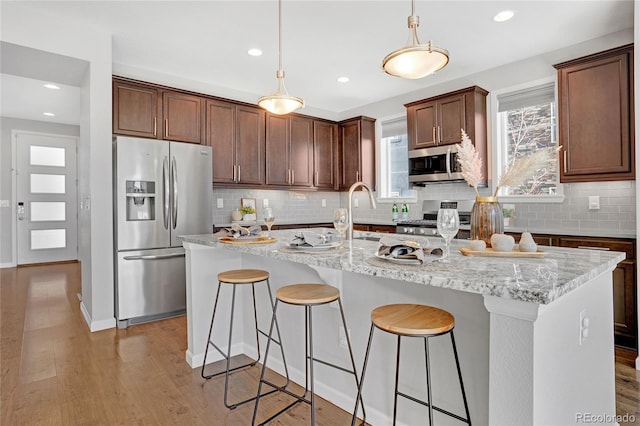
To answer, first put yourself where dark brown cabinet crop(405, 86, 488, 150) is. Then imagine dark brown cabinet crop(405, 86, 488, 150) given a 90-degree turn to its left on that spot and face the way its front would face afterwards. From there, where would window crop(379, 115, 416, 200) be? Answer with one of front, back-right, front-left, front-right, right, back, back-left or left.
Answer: back

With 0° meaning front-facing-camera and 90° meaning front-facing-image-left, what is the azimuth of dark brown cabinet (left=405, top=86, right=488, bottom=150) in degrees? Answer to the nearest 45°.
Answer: approximately 45°

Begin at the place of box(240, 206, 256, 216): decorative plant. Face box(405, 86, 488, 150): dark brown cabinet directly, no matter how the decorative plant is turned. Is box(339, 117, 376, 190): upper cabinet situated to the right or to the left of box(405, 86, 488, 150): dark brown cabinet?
left

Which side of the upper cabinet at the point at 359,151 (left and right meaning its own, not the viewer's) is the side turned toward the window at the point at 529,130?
left

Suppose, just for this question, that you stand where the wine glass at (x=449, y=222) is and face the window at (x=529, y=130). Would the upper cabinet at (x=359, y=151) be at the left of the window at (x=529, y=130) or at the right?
left

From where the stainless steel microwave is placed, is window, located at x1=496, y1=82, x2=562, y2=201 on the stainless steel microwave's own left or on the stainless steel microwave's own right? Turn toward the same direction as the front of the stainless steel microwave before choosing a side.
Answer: on the stainless steel microwave's own left

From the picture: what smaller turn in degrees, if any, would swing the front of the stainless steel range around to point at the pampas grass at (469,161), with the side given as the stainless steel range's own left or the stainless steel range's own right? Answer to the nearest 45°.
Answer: approximately 45° to the stainless steel range's own left

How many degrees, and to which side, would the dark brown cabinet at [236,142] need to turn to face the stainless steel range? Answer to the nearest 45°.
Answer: approximately 45° to its left

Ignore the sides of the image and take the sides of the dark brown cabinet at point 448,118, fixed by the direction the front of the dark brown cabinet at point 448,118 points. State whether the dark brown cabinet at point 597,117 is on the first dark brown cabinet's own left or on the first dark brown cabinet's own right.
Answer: on the first dark brown cabinet's own left

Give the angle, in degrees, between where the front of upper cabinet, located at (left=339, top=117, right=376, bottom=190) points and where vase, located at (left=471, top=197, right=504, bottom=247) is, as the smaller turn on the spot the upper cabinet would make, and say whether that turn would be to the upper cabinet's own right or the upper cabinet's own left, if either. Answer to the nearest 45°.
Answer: approximately 45° to the upper cabinet's own left

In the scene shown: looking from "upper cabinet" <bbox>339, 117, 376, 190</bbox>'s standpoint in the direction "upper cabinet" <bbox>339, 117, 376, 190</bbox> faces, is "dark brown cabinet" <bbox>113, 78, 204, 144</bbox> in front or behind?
in front

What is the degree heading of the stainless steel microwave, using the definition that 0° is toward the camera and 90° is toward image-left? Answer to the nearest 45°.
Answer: approximately 45°
